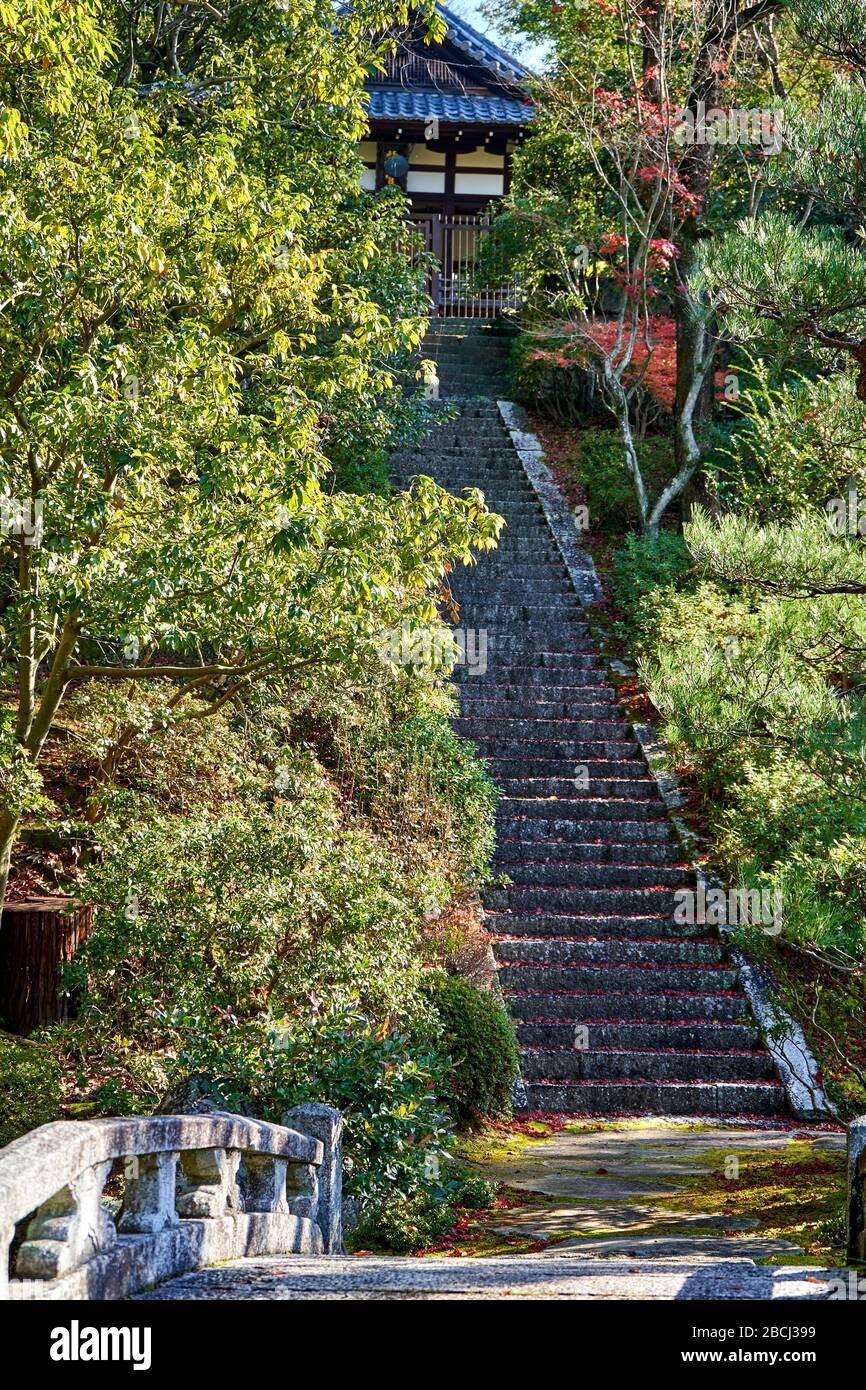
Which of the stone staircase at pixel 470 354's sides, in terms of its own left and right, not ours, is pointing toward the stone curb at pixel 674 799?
front

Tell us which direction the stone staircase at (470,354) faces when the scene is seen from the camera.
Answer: facing the viewer

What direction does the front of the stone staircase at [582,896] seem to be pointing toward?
toward the camera

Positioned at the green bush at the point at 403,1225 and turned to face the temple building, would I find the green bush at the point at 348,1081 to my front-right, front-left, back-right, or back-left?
front-left

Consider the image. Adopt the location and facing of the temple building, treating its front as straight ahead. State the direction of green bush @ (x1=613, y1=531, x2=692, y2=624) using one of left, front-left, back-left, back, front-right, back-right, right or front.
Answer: front

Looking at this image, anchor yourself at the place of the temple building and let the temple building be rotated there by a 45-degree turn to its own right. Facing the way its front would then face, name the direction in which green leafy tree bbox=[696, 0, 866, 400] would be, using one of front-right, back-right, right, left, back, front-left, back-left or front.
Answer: front-left

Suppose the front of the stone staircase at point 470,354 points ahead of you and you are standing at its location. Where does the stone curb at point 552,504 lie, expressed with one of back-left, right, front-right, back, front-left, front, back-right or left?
front

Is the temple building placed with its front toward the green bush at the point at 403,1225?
yes
